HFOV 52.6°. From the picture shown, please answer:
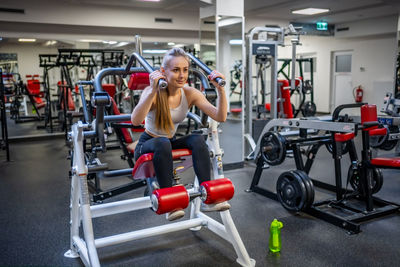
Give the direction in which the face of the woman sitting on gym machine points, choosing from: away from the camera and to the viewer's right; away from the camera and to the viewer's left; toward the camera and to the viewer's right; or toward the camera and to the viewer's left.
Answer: toward the camera and to the viewer's right

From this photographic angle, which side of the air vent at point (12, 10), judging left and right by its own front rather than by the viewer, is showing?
front

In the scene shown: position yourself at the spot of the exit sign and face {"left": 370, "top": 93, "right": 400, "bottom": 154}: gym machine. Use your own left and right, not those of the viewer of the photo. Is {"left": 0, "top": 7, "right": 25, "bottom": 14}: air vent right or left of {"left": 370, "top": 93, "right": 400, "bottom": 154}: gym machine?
right

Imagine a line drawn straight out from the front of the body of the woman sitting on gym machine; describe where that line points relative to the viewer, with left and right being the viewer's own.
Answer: facing the viewer and to the right of the viewer

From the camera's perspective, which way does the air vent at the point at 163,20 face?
toward the camera

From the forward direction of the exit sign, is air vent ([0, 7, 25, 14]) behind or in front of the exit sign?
in front

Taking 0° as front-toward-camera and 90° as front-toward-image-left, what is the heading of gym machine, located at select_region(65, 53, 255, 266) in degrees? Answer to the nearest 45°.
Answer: approximately 315°

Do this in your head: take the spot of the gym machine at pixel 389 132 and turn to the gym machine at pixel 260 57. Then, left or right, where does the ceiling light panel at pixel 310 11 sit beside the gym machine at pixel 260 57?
right

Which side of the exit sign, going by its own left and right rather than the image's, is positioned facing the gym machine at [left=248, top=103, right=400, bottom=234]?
front
